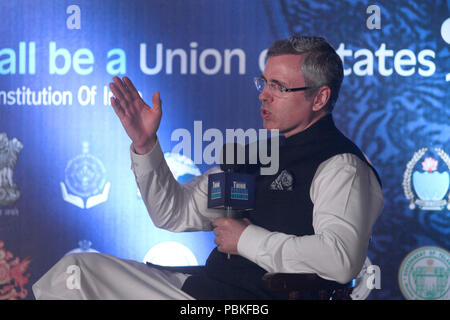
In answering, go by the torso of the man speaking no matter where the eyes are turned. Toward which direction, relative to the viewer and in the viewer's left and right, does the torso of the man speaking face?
facing to the left of the viewer
